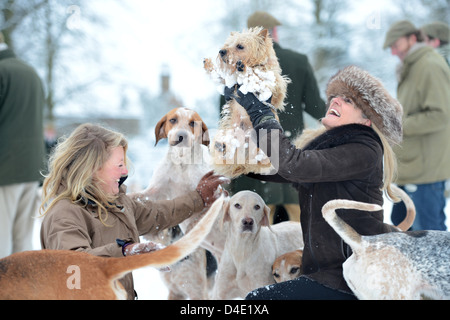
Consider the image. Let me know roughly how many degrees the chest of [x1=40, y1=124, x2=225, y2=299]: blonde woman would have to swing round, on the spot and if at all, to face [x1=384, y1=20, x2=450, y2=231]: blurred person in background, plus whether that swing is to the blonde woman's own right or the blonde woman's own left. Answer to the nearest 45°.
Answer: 0° — they already face them

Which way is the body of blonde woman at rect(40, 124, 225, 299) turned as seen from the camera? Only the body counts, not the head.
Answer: to the viewer's right

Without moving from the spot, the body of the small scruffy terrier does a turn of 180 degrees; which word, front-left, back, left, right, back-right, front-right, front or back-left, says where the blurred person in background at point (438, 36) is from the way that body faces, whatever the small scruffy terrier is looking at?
front

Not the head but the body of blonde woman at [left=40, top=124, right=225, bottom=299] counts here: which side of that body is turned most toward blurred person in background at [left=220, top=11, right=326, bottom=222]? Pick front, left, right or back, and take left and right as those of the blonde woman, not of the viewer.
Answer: front

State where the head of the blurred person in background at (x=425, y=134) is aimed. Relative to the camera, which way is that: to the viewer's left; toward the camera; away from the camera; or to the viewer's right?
to the viewer's left

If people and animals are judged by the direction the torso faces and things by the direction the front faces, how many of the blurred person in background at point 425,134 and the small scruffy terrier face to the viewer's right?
0

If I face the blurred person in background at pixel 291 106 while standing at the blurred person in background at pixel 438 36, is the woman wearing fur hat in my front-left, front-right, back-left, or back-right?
front-left

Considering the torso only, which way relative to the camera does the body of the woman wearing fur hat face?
to the viewer's left

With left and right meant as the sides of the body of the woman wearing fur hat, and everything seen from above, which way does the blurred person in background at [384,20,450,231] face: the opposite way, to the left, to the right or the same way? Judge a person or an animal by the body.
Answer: the same way

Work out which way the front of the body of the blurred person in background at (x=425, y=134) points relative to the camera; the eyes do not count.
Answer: to the viewer's left

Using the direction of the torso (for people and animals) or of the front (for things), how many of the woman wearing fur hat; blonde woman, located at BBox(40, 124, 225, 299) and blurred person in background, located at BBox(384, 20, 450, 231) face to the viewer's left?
2

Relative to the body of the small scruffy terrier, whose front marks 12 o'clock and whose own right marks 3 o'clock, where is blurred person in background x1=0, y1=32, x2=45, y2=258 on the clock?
The blurred person in background is roughly at 3 o'clock from the small scruffy terrier.

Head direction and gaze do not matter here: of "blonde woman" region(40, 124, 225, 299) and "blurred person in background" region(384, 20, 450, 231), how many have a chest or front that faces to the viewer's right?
1

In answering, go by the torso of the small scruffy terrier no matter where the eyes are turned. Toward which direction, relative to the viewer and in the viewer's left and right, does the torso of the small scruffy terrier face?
facing the viewer and to the left of the viewer
